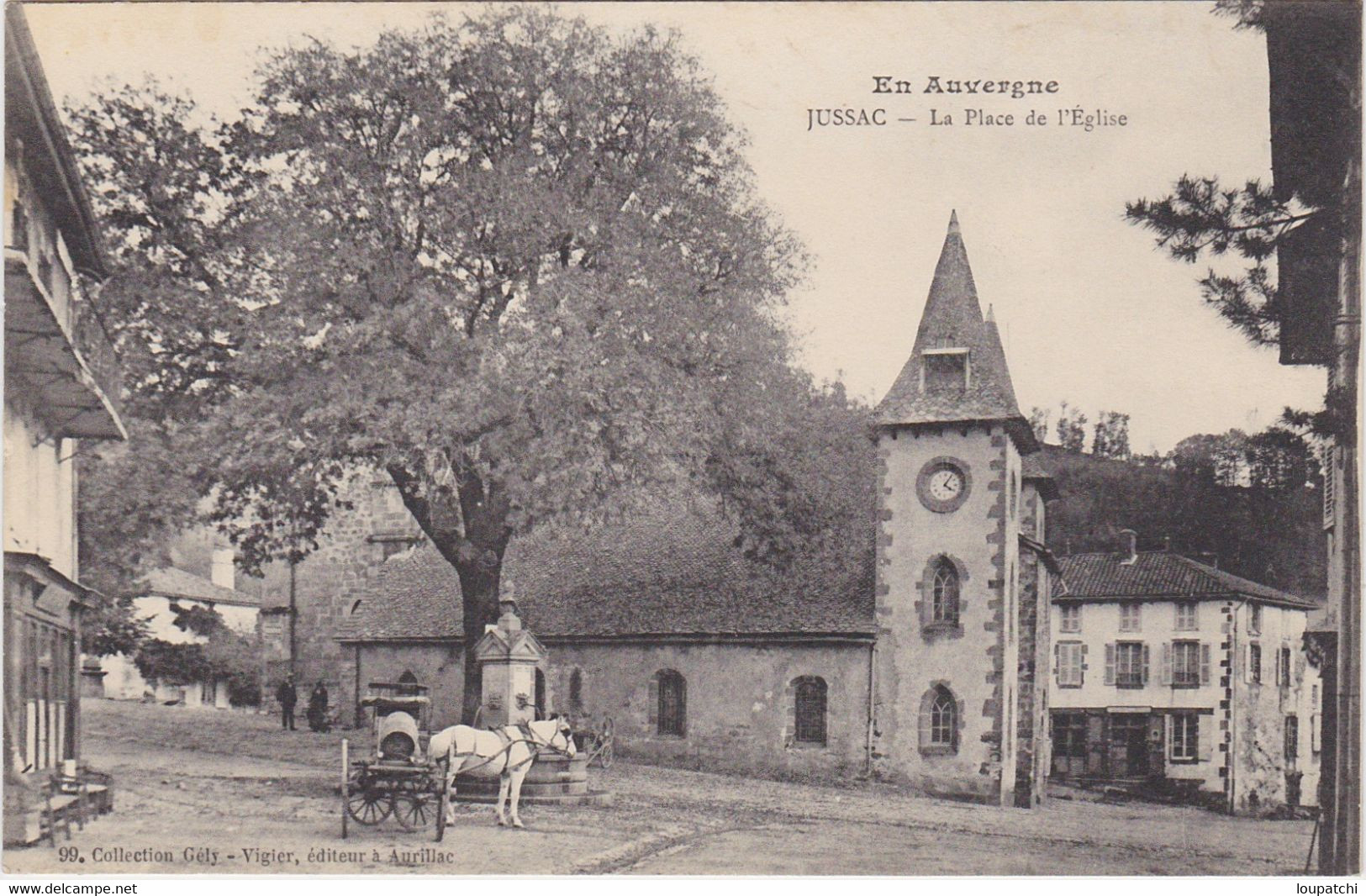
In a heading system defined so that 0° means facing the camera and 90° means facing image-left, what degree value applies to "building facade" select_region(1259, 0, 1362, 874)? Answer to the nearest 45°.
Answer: approximately 90°

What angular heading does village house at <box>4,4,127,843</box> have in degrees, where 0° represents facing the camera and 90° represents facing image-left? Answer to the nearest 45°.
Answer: approximately 270°

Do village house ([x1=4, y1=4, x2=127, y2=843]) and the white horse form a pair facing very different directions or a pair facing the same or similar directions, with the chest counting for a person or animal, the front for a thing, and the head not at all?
same or similar directions

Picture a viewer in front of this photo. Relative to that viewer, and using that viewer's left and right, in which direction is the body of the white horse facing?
facing to the right of the viewer
